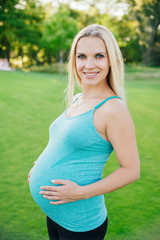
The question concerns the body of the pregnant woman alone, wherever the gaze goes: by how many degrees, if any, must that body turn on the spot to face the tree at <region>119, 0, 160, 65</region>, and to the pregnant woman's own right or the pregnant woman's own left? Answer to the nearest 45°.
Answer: approximately 135° to the pregnant woman's own right

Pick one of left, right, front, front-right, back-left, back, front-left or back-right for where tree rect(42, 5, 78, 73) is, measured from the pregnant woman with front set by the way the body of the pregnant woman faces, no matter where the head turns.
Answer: back-right

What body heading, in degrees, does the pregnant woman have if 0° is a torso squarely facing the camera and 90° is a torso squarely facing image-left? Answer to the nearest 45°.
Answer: approximately 45°
